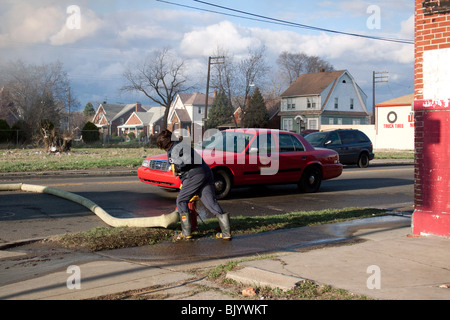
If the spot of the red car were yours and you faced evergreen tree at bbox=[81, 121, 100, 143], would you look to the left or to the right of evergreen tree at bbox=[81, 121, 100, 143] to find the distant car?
right

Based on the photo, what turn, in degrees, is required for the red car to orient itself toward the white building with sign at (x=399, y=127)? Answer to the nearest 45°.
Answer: approximately 135° to its right

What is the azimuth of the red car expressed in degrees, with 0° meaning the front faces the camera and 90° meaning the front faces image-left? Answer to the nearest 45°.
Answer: approximately 45°

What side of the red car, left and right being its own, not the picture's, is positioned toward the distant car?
back
